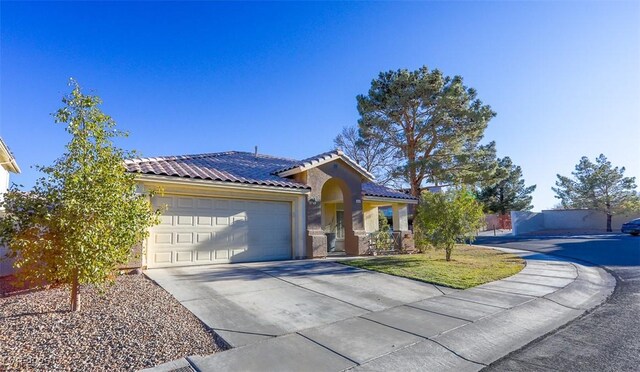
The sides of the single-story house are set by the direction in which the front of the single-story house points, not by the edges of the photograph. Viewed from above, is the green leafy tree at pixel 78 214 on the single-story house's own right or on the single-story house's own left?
on the single-story house's own right

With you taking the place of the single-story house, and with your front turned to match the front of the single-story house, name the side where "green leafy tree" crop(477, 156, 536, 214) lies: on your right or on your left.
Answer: on your left

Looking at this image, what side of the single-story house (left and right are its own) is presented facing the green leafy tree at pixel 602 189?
left

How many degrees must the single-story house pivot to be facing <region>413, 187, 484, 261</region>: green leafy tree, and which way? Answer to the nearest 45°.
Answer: approximately 45° to its left

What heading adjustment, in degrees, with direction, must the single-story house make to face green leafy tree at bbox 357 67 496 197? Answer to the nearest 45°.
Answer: approximately 90° to its left

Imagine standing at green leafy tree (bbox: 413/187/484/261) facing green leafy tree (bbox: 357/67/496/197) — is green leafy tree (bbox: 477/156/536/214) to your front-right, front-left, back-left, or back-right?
front-right

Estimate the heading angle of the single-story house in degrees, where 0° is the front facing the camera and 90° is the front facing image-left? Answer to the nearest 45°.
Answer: approximately 315°

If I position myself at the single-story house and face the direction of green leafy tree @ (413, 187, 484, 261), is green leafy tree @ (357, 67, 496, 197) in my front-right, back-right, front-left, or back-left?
front-left
